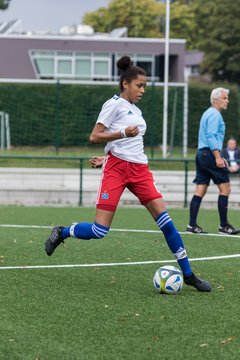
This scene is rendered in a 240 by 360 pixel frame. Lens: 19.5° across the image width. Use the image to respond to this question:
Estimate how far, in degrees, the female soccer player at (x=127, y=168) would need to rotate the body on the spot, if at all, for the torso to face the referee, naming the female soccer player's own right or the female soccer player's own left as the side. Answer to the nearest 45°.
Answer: approximately 135° to the female soccer player's own left
